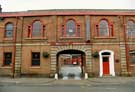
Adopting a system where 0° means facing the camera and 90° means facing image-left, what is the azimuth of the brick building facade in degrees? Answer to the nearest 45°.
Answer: approximately 0°
